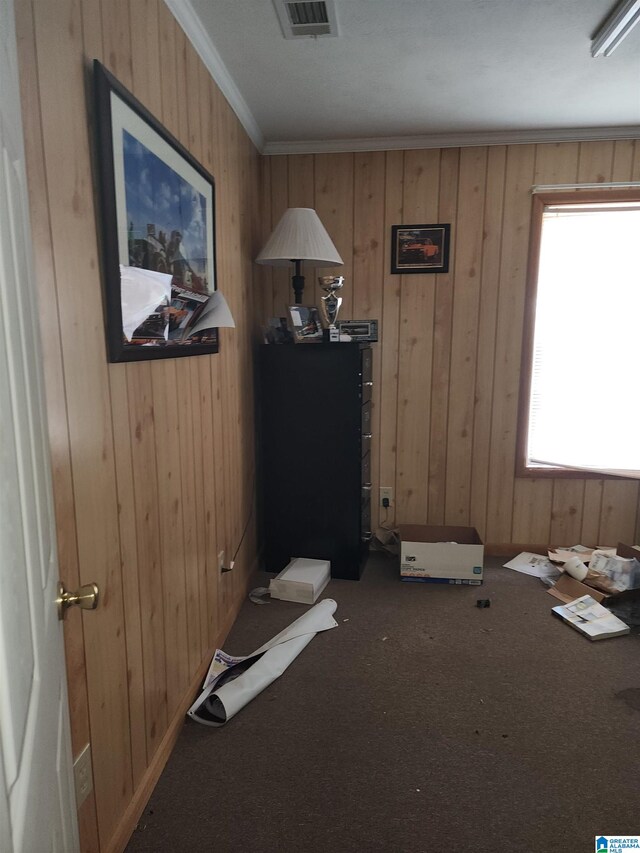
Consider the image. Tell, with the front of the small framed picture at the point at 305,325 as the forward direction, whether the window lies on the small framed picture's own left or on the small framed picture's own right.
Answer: on the small framed picture's own left

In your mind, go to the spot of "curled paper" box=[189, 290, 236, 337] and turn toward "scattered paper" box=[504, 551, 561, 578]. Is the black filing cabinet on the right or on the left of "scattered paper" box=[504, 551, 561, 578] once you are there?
left

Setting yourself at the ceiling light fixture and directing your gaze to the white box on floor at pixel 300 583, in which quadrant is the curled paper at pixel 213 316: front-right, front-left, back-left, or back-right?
front-left

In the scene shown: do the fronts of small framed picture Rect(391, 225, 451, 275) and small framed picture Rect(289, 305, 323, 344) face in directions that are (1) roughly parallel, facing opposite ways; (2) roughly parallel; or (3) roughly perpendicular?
roughly parallel

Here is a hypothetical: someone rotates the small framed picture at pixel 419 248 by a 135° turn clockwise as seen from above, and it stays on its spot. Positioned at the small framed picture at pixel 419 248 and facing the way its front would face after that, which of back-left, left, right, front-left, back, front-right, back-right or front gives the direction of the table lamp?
left

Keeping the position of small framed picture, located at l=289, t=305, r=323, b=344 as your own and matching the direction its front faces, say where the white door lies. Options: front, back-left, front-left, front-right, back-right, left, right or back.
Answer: front

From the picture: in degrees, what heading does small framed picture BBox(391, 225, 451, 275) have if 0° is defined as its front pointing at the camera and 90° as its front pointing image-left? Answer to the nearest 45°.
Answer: approximately 0°

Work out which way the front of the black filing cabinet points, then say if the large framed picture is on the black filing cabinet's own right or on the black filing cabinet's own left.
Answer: on the black filing cabinet's own right

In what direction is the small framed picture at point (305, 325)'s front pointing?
toward the camera
